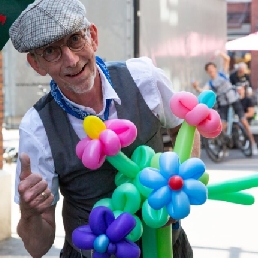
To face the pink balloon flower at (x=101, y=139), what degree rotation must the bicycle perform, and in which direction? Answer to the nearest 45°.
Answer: approximately 45° to its left

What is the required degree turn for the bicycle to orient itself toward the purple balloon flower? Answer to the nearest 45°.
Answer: approximately 45° to its left

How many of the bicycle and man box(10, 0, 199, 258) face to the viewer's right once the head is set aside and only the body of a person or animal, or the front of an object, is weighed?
0

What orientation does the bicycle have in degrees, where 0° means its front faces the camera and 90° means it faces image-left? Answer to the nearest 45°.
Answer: approximately 45°

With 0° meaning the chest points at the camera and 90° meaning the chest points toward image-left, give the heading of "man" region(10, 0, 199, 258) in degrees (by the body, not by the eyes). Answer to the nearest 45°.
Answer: approximately 0°

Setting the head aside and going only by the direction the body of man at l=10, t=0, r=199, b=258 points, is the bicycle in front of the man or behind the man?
behind

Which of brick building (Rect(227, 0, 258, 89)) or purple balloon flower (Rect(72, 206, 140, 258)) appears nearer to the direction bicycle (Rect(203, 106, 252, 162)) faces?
the purple balloon flower

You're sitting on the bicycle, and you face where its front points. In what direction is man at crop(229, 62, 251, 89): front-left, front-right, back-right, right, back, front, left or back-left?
back-right

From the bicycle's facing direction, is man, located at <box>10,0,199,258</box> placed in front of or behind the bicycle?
in front

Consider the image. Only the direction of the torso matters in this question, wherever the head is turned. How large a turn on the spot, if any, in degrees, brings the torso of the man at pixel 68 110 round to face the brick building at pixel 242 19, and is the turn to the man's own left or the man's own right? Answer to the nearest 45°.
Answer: approximately 180°
